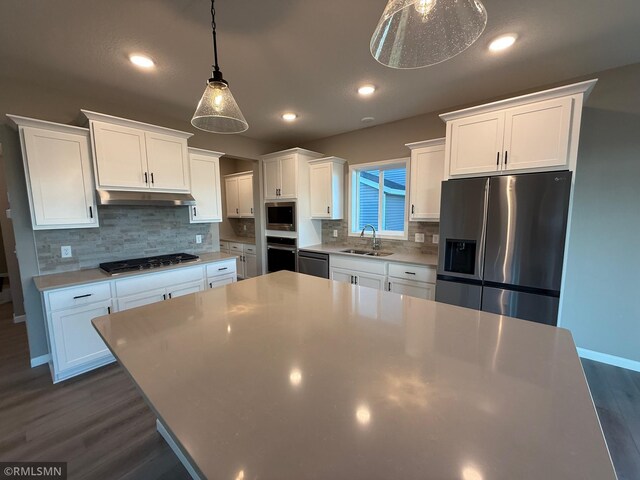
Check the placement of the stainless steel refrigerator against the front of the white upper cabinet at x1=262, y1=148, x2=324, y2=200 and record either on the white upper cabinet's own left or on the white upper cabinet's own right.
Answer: on the white upper cabinet's own left

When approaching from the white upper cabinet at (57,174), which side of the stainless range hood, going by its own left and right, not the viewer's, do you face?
right

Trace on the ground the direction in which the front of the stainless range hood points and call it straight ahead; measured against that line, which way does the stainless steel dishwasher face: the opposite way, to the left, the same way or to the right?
to the right

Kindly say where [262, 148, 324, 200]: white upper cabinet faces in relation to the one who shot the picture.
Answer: facing the viewer and to the left of the viewer

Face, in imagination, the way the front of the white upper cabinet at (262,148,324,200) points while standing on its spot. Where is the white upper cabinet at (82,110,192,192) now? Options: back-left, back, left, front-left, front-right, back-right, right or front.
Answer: front

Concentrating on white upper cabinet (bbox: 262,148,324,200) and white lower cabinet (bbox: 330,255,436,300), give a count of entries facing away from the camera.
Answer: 0

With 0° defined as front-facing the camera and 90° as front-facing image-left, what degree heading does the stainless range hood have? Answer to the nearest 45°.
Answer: approximately 0°

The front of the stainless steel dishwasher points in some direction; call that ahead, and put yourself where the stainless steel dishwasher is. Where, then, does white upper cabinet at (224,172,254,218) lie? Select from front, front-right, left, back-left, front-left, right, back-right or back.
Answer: right

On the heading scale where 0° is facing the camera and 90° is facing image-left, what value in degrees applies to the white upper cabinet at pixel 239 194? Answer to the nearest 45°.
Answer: approximately 45°

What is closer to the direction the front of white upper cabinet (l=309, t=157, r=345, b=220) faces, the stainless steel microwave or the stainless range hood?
the stainless range hood

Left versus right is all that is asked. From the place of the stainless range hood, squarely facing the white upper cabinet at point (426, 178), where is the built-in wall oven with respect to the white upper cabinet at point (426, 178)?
left
